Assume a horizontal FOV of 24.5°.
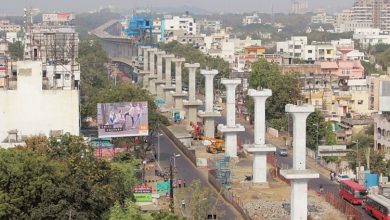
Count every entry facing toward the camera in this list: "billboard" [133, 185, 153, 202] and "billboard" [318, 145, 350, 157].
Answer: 2

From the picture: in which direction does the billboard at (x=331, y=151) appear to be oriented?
toward the camera

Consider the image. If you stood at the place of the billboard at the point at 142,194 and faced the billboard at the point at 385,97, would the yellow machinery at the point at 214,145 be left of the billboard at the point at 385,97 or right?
left

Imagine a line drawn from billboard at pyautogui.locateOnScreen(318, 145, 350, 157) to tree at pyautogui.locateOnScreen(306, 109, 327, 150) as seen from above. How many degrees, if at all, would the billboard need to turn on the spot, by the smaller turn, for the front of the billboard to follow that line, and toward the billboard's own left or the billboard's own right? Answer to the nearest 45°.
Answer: approximately 180°

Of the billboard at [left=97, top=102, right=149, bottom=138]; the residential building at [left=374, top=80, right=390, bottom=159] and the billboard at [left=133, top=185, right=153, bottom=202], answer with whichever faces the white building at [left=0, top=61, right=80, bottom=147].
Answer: the residential building

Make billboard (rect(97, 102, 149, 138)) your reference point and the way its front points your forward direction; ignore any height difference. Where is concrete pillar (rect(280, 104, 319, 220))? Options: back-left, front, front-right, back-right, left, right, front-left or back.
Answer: front-left

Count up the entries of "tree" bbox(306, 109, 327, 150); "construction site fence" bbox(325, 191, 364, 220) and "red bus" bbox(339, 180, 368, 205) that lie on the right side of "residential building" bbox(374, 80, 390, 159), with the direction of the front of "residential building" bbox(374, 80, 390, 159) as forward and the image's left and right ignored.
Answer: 1

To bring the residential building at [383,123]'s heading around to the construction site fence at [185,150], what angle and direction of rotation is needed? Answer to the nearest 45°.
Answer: approximately 45° to its right

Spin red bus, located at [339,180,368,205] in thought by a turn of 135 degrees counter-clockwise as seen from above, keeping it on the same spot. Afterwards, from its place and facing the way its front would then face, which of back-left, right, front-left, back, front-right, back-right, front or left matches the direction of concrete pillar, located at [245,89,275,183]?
front-left

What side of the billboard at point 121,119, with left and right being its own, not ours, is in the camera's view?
front

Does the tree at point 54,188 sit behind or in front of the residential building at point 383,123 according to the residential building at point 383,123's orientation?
in front

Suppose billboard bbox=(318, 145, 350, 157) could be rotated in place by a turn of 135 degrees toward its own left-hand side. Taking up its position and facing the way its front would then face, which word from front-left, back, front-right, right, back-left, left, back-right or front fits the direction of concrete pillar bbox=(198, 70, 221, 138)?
left
